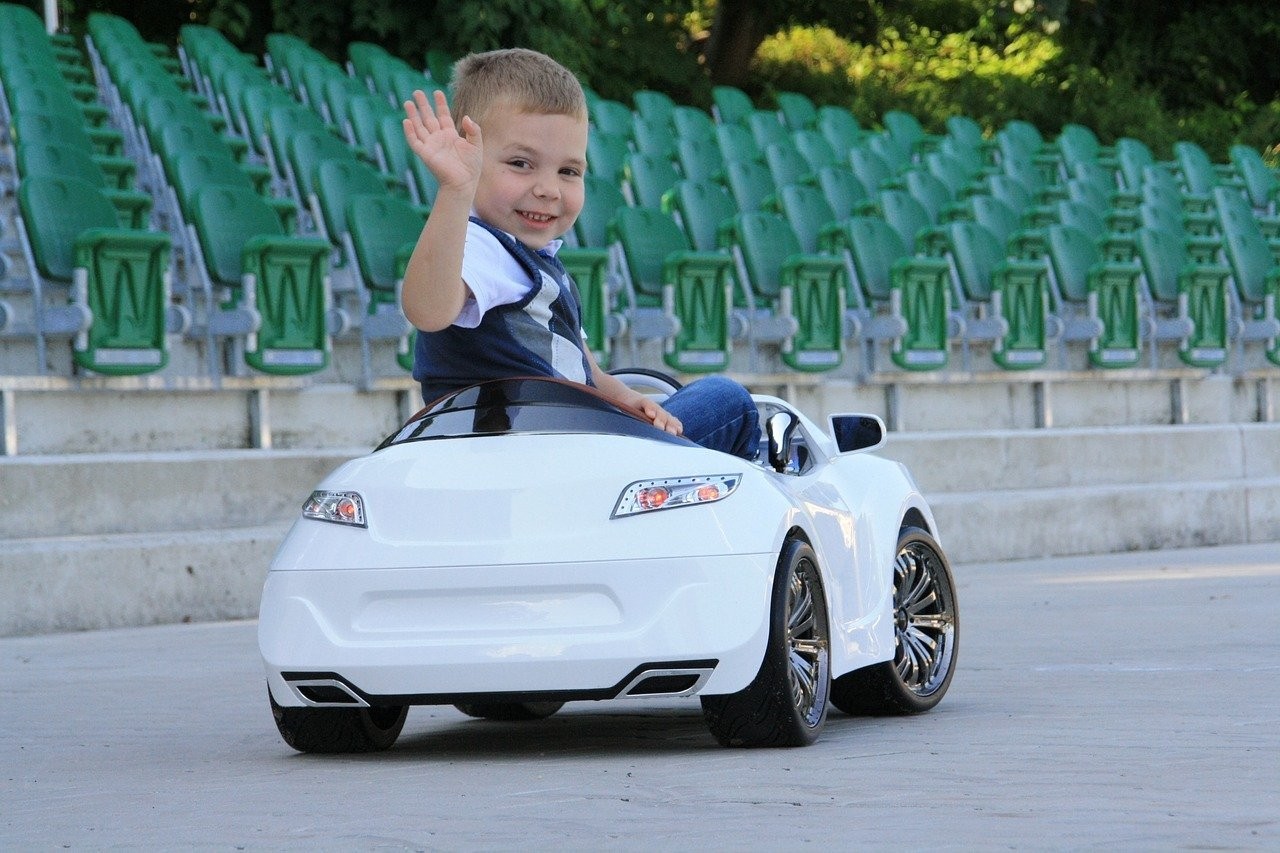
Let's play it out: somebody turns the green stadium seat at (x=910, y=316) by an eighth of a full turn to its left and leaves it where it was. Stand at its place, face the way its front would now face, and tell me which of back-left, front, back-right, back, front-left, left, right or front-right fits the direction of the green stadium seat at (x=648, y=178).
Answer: back-left

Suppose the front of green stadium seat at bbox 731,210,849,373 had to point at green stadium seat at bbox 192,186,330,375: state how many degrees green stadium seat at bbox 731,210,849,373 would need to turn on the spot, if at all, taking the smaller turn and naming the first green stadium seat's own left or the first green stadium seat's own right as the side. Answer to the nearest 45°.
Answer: approximately 90° to the first green stadium seat's own right

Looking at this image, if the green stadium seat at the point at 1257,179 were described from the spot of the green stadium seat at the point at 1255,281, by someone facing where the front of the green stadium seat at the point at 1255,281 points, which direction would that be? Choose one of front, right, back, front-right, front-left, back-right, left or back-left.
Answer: back-left

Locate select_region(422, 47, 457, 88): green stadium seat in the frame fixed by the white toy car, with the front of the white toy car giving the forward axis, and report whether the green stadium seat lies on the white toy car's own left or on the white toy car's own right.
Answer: on the white toy car's own left

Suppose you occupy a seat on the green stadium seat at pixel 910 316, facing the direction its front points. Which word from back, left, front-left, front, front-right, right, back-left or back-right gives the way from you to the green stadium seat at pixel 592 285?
right

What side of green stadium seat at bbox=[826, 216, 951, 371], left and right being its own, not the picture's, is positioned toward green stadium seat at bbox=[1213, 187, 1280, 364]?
left

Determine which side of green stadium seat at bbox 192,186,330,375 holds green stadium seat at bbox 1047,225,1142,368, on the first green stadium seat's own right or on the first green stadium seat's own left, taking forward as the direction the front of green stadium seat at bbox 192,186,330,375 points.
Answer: on the first green stadium seat's own left

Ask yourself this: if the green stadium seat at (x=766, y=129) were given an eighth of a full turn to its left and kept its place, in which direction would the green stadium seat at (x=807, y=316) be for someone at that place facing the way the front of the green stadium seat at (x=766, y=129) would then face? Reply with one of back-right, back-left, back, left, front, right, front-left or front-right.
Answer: right

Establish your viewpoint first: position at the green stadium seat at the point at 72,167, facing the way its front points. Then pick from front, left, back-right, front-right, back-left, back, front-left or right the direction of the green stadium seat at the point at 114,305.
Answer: front-right

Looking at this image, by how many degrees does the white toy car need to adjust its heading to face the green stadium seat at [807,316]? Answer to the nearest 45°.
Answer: approximately 45° to its left
